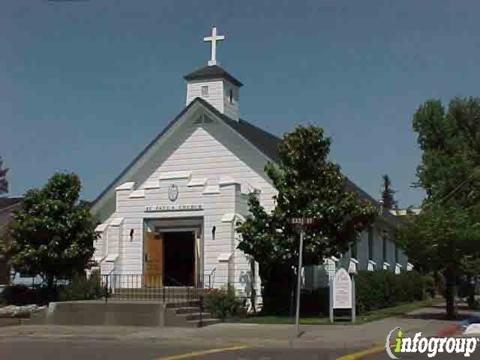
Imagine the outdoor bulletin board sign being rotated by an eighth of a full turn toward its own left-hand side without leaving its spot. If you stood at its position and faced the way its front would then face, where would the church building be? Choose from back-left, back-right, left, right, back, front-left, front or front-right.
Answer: back

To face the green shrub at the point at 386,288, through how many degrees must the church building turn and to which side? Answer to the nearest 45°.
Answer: approximately 135° to its left

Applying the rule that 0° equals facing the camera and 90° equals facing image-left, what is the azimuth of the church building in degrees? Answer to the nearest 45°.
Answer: approximately 45°

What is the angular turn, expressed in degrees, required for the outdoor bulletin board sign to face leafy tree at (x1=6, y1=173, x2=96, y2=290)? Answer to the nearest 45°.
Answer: approximately 90° to its right

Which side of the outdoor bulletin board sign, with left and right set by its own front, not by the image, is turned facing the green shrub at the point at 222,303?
right

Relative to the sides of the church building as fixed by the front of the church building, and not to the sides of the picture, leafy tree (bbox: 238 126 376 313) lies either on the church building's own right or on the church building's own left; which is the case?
on the church building's own left

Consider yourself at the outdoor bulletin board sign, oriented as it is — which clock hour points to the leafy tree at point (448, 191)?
The leafy tree is roughly at 7 o'clock from the outdoor bulletin board sign.

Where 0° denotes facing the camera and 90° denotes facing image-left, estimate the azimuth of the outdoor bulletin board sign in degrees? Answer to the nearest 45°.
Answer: approximately 0°

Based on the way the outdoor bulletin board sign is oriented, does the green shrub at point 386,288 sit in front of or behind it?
behind
